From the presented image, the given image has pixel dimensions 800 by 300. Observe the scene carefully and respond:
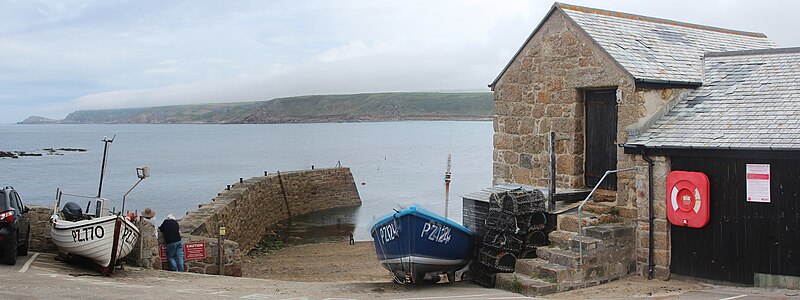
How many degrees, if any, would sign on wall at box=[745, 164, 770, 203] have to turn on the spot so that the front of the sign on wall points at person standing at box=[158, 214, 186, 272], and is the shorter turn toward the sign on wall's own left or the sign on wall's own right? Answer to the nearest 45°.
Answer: approximately 90° to the sign on wall's own right

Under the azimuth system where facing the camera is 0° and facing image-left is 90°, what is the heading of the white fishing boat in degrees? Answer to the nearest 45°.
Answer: approximately 315°

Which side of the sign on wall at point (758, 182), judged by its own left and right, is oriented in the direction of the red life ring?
right

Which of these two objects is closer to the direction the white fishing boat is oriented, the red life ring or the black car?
the red life ring

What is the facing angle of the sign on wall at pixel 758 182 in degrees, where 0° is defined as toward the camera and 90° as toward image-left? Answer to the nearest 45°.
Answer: approximately 0°

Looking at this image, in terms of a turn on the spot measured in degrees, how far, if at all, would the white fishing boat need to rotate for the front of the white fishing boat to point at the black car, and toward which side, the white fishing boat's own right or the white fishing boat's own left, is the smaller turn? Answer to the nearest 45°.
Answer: approximately 135° to the white fishing boat's own right

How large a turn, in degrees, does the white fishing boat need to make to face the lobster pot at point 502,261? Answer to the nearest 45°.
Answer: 0° — it already faces it

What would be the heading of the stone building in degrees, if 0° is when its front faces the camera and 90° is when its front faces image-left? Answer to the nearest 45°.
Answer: approximately 45°

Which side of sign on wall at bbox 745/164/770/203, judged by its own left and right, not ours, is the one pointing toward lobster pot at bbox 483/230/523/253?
right
